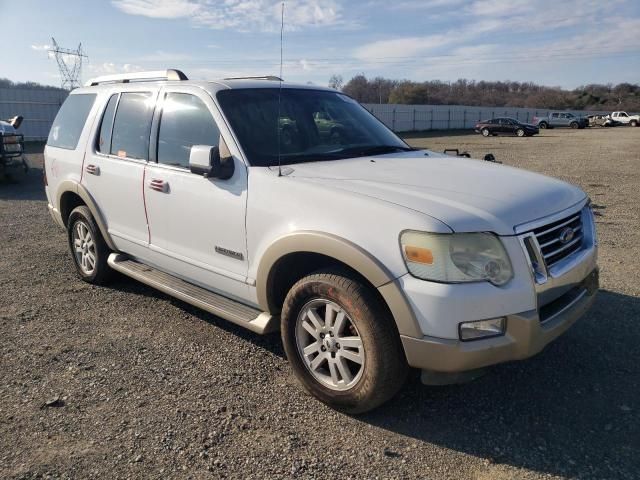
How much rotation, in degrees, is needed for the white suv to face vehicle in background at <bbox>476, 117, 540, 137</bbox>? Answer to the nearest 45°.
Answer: approximately 135° to its left

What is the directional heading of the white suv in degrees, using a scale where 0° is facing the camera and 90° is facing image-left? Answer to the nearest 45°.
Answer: approximately 315°

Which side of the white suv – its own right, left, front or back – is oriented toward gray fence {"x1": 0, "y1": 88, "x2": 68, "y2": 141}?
back
